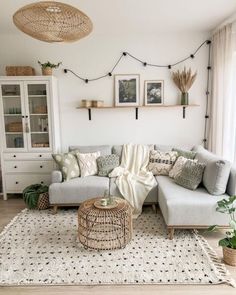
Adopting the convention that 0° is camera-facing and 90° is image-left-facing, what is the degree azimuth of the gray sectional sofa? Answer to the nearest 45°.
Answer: approximately 0°

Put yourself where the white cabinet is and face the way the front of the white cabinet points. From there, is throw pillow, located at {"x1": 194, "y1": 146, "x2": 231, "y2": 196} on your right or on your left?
on your left

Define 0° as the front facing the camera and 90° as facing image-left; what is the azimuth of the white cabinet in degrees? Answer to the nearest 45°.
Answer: approximately 0°

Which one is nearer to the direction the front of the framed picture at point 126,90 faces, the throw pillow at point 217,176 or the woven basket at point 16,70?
the throw pillow

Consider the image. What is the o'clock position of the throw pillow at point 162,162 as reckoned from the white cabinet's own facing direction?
The throw pillow is roughly at 10 o'clock from the white cabinet.

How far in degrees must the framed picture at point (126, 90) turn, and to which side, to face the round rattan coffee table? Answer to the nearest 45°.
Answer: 0° — it already faces it

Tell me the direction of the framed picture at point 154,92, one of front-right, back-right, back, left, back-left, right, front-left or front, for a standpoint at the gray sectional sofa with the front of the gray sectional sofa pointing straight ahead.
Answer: back

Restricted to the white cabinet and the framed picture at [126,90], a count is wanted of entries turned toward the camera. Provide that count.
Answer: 2

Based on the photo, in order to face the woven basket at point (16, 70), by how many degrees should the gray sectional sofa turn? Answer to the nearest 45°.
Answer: approximately 90° to its right

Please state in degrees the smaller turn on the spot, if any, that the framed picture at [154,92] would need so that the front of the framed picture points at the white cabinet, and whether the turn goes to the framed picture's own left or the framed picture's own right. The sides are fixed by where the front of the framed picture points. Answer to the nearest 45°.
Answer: approximately 90° to the framed picture's own right
